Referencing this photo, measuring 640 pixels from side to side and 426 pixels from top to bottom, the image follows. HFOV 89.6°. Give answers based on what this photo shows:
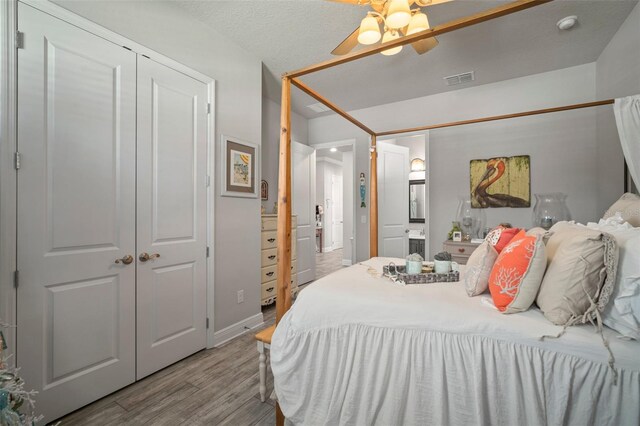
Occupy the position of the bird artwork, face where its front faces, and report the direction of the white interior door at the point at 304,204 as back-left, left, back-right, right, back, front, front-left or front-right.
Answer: right

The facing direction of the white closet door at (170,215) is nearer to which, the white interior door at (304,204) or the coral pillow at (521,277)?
the coral pillow

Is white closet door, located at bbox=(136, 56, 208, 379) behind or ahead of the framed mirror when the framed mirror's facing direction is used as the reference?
ahead

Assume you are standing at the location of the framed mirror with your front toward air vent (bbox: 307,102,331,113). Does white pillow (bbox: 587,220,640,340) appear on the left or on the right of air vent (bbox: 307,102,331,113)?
left

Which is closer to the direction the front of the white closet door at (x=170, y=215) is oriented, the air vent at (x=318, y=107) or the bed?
the bed

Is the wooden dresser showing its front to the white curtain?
yes

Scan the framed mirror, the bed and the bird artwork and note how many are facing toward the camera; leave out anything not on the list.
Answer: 2

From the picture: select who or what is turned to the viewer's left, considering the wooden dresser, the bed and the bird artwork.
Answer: the bed

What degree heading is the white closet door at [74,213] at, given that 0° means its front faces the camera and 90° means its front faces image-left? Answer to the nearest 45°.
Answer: approximately 315°

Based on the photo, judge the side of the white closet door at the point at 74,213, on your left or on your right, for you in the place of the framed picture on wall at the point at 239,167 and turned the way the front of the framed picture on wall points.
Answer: on your right

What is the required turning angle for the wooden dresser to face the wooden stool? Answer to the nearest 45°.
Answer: approximately 45° to its right

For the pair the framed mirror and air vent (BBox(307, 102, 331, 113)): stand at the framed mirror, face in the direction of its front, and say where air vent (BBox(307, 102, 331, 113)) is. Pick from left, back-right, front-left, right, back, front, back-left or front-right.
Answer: front-right

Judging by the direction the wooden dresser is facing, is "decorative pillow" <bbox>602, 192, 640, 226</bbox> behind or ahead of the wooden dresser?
ahead

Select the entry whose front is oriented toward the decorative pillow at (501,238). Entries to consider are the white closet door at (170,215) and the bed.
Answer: the white closet door

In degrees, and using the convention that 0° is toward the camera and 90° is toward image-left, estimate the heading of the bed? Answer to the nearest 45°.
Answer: approximately 90°

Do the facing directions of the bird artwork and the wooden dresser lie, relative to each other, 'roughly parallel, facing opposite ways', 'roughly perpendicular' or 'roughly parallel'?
roughly perpendicular

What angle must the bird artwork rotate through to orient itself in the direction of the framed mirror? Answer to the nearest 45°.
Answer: approximately 135° to its right
